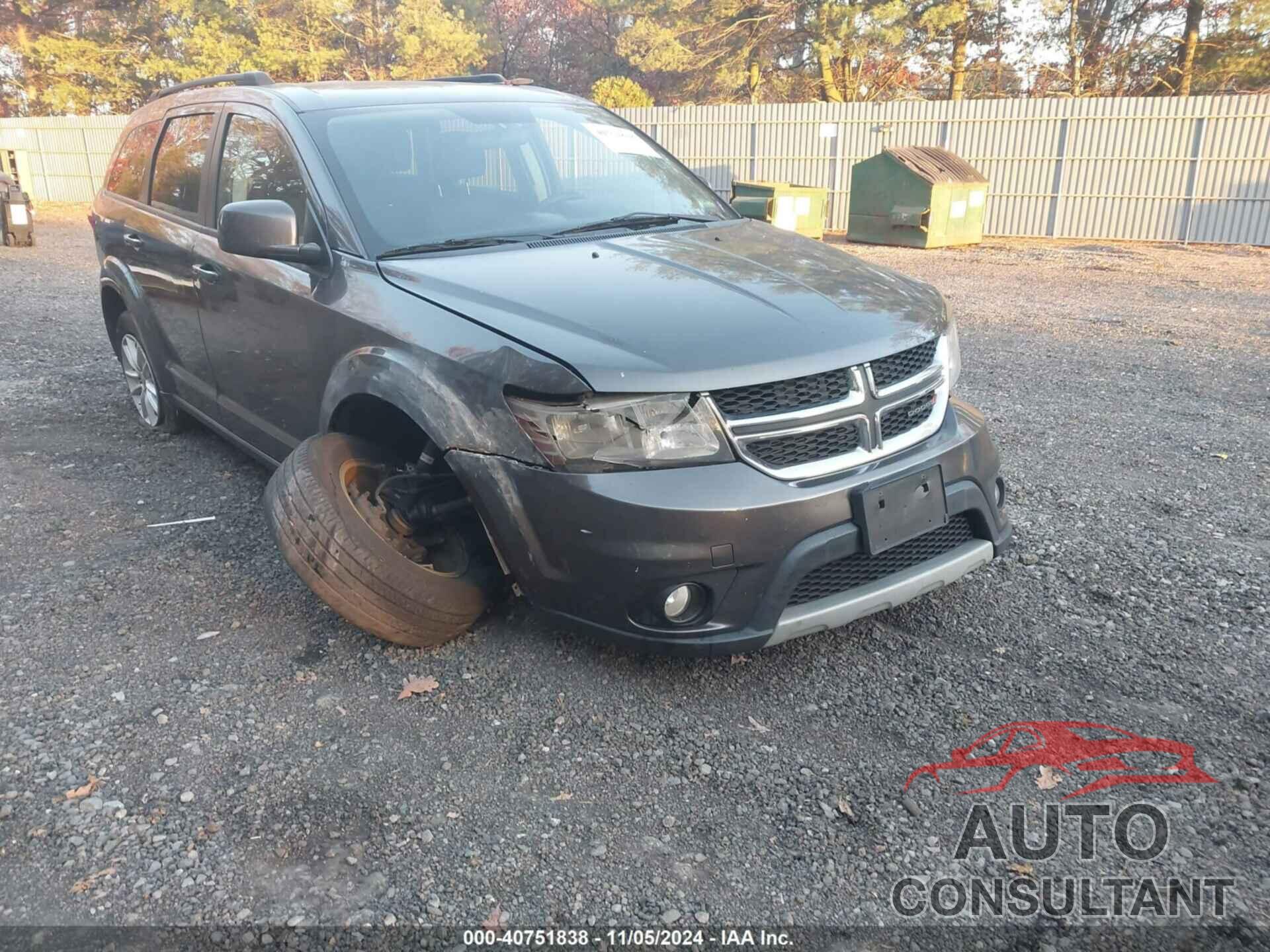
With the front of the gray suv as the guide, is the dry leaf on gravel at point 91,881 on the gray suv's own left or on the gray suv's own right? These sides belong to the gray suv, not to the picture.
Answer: on the gray suv's own right

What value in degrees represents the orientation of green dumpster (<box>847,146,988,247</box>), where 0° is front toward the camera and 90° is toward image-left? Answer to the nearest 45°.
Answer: approximately 315°

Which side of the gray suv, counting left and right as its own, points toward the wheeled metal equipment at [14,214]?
back

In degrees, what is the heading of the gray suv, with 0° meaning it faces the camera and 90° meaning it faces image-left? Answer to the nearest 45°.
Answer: approximately 315°

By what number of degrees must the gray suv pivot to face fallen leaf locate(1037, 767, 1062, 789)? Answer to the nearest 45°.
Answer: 0° — it already faces it

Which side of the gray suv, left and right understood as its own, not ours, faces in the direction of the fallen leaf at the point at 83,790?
right
